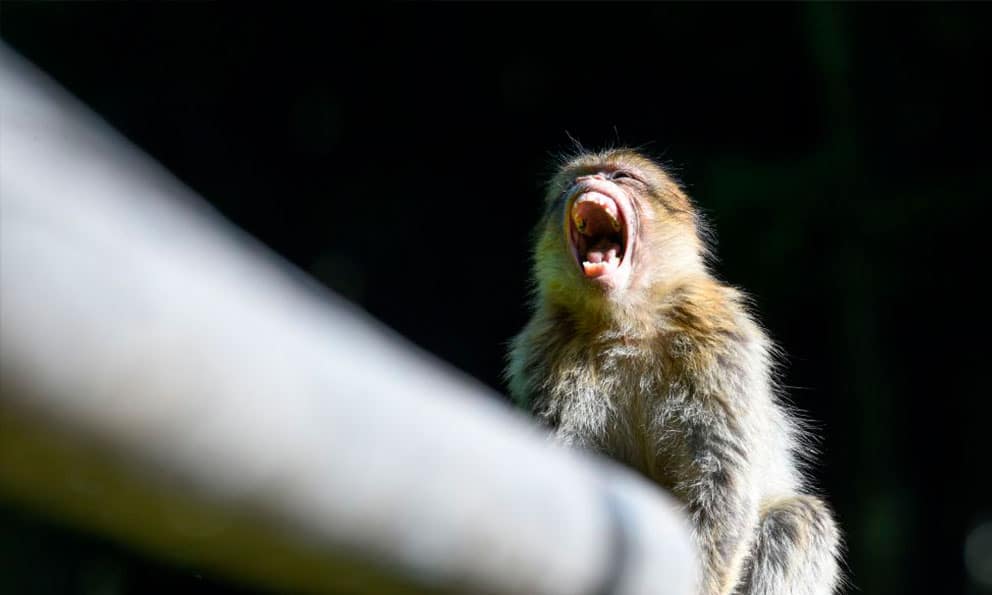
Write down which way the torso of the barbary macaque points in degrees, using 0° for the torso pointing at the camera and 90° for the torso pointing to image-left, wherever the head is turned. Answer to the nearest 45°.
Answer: approximately 45°
